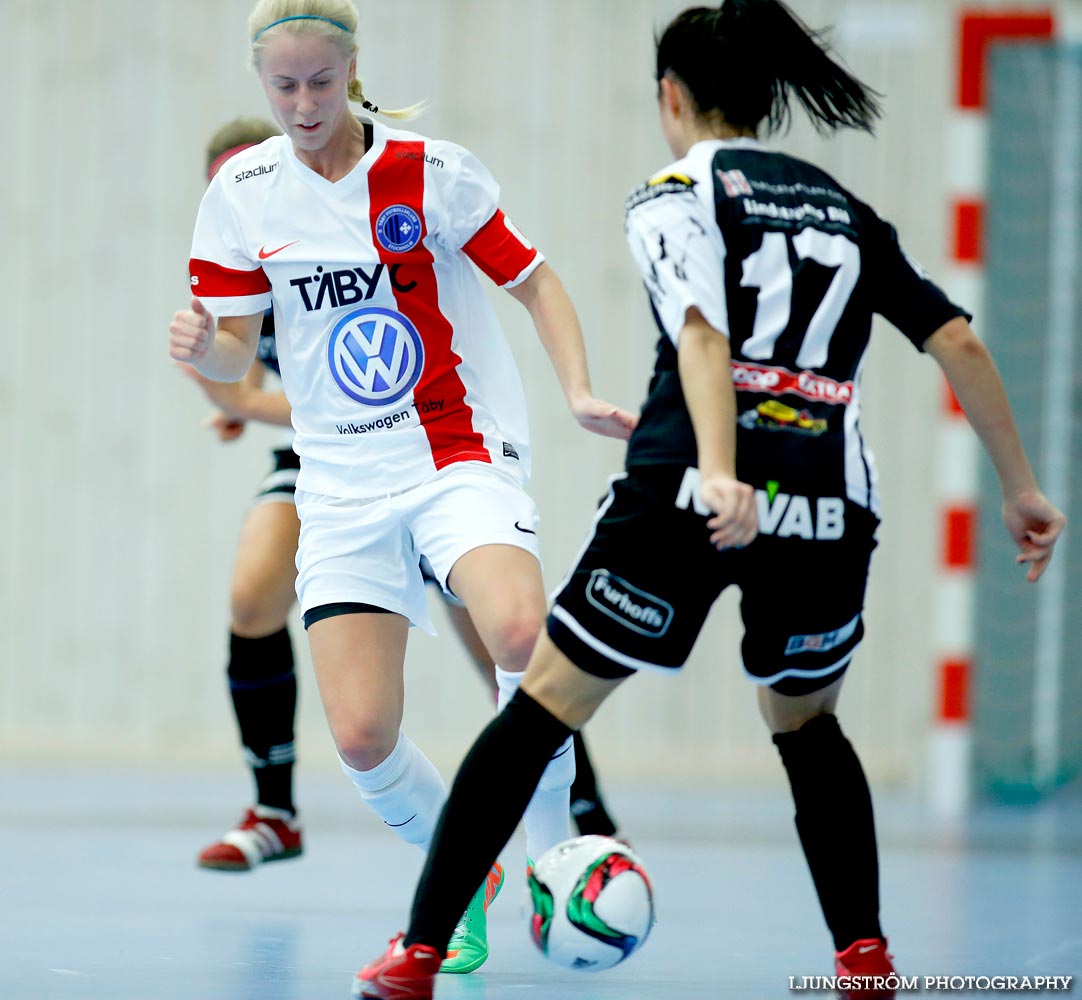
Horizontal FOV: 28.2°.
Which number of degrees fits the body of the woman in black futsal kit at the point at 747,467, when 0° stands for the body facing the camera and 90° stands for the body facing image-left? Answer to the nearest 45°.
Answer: approximately 135°

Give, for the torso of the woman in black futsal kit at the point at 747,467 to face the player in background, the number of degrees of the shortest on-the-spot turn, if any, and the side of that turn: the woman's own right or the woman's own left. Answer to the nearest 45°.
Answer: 0° — they already face them

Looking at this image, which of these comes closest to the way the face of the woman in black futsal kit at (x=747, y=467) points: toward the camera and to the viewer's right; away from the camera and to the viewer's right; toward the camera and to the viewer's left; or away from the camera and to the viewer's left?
away from the camera and to the viewer's left

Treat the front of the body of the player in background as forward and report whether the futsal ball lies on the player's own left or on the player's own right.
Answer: on the player's own left

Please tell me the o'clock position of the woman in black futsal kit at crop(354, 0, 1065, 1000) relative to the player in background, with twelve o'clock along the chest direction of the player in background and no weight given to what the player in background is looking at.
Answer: The woman in black futsal kit is roughly at 10 o'clock from the player in background.
